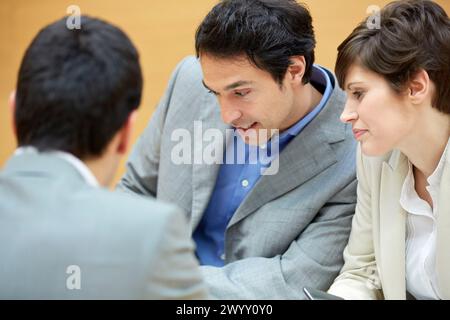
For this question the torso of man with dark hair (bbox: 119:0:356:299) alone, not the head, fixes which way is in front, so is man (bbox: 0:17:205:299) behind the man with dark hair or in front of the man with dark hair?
in front

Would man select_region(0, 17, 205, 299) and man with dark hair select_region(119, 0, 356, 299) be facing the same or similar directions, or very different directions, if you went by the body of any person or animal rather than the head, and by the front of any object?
very different directions

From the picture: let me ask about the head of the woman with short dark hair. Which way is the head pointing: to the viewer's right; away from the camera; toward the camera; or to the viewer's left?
to the viewer's left

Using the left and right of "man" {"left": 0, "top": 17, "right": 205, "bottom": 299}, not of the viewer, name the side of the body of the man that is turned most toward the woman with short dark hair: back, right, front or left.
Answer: front

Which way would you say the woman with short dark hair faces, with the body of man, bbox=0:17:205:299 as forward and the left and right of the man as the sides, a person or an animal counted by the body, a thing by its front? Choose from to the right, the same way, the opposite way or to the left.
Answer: the opposite way

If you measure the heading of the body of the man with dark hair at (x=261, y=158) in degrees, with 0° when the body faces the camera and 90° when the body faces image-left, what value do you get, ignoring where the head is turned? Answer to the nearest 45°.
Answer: approximately 45°

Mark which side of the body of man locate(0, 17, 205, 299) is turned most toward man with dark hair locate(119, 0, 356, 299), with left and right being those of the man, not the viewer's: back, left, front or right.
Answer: front

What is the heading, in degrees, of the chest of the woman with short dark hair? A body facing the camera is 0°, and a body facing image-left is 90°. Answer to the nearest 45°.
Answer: approximately 45°

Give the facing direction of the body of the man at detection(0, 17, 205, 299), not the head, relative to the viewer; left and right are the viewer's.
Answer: facing away from the viewer and to the right of the viewer

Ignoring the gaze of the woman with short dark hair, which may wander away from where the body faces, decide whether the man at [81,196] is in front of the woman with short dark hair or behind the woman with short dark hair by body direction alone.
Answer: in front

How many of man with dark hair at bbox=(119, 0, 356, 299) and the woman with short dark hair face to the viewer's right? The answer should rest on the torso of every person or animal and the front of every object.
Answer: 0
